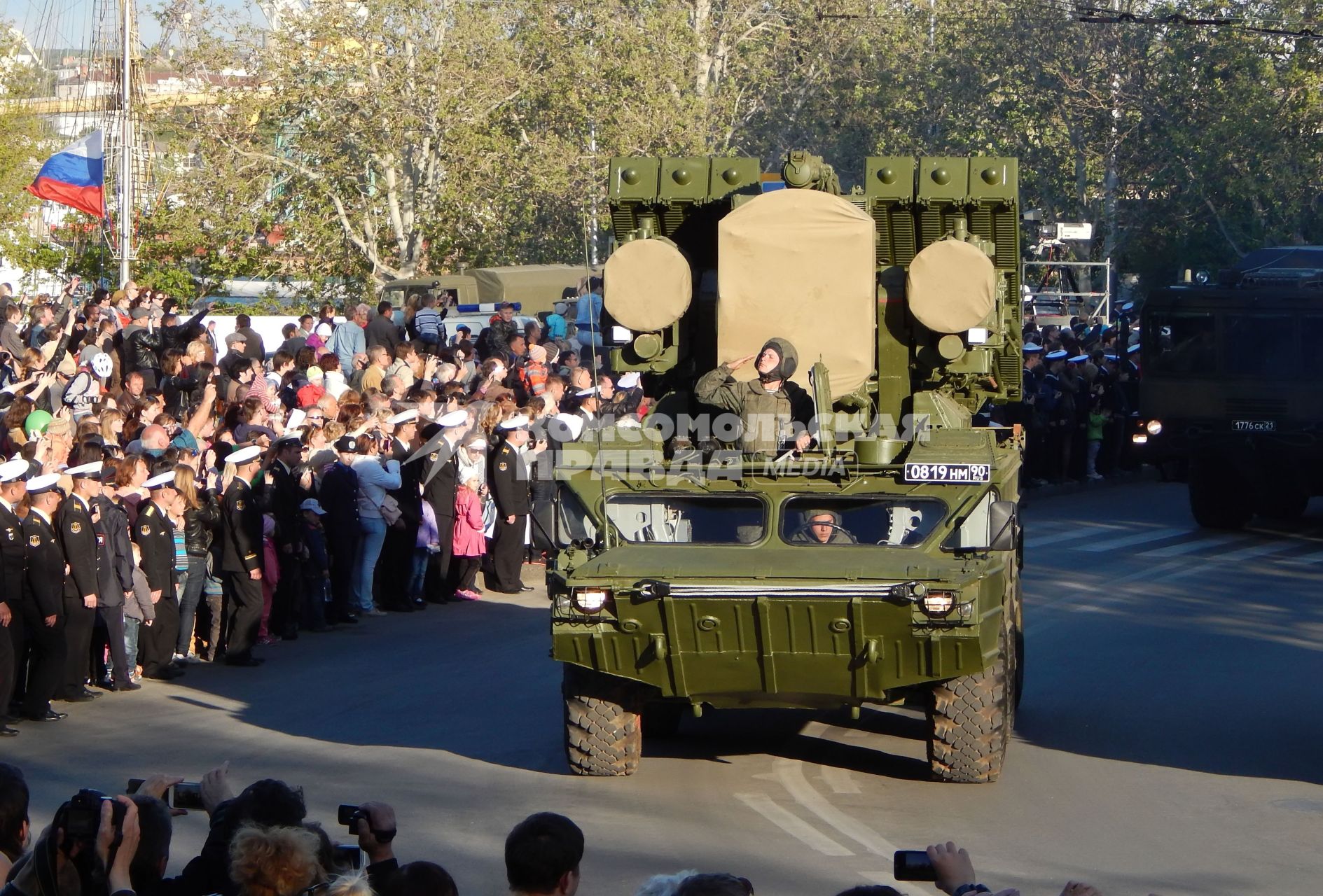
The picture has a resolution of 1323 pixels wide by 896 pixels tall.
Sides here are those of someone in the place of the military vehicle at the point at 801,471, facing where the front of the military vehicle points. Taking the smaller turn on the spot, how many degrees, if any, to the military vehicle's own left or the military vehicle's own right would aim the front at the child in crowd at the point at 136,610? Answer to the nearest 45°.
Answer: approximately 90° to the military vehicle's own right

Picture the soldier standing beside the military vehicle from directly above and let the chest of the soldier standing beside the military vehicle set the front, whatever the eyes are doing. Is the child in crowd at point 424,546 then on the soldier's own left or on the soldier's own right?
on the soldier's own right

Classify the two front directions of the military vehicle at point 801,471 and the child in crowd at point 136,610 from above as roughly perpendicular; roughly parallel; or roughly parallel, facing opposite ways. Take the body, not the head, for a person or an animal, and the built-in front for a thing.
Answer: roughly perpendicular

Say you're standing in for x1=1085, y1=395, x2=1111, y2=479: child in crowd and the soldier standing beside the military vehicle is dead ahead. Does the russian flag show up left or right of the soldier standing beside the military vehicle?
right

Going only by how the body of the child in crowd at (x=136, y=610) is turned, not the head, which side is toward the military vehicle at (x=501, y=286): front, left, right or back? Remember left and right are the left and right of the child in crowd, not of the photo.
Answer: left

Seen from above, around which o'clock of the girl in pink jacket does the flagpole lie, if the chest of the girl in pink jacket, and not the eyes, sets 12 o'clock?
The flagpole is roughly at 8 o'clock from the girl in pink jacket.

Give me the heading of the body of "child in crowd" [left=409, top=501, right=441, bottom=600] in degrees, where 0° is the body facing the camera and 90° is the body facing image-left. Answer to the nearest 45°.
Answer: approximately 270°

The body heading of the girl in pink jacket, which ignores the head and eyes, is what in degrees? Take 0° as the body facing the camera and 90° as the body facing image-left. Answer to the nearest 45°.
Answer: approximately 270°

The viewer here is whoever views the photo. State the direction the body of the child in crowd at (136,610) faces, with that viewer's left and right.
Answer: facing to the right of the viewer

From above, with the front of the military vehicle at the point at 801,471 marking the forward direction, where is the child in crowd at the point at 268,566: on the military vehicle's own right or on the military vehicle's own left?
on the military vehicle's own right

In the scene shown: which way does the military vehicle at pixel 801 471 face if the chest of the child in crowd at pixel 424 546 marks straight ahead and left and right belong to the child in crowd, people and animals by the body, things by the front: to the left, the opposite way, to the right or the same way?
to the right
